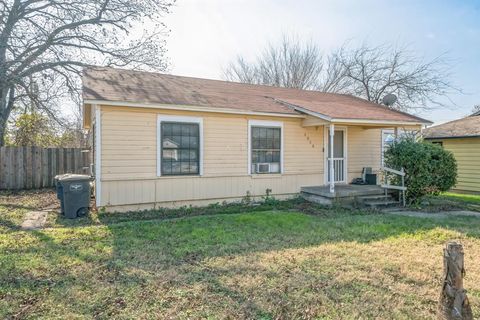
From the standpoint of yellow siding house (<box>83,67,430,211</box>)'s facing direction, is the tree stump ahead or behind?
ahead

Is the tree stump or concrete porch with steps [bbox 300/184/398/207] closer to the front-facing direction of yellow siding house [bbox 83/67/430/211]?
the tree stump

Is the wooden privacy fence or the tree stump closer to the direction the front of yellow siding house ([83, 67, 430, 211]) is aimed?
the tree stump

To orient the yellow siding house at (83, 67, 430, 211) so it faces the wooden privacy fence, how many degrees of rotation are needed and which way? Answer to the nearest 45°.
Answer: approximately 135° to its right

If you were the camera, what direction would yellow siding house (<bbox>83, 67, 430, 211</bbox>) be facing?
facing the viewer and to the right of the viewer

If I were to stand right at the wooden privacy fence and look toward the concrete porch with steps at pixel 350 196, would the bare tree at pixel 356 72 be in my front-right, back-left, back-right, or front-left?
front-left

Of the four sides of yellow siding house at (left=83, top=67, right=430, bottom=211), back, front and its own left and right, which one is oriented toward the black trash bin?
right

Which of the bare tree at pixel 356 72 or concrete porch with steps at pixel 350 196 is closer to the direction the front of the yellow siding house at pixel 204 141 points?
the concrete porch with steps

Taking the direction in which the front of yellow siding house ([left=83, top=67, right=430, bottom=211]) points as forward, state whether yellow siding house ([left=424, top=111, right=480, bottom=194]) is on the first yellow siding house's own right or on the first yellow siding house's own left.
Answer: on the first yellow siding house's own left

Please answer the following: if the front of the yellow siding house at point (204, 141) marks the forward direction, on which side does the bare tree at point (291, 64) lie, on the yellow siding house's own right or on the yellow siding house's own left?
on the yellow siding house's own left

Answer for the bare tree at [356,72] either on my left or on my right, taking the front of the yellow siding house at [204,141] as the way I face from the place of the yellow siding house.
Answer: on my left
